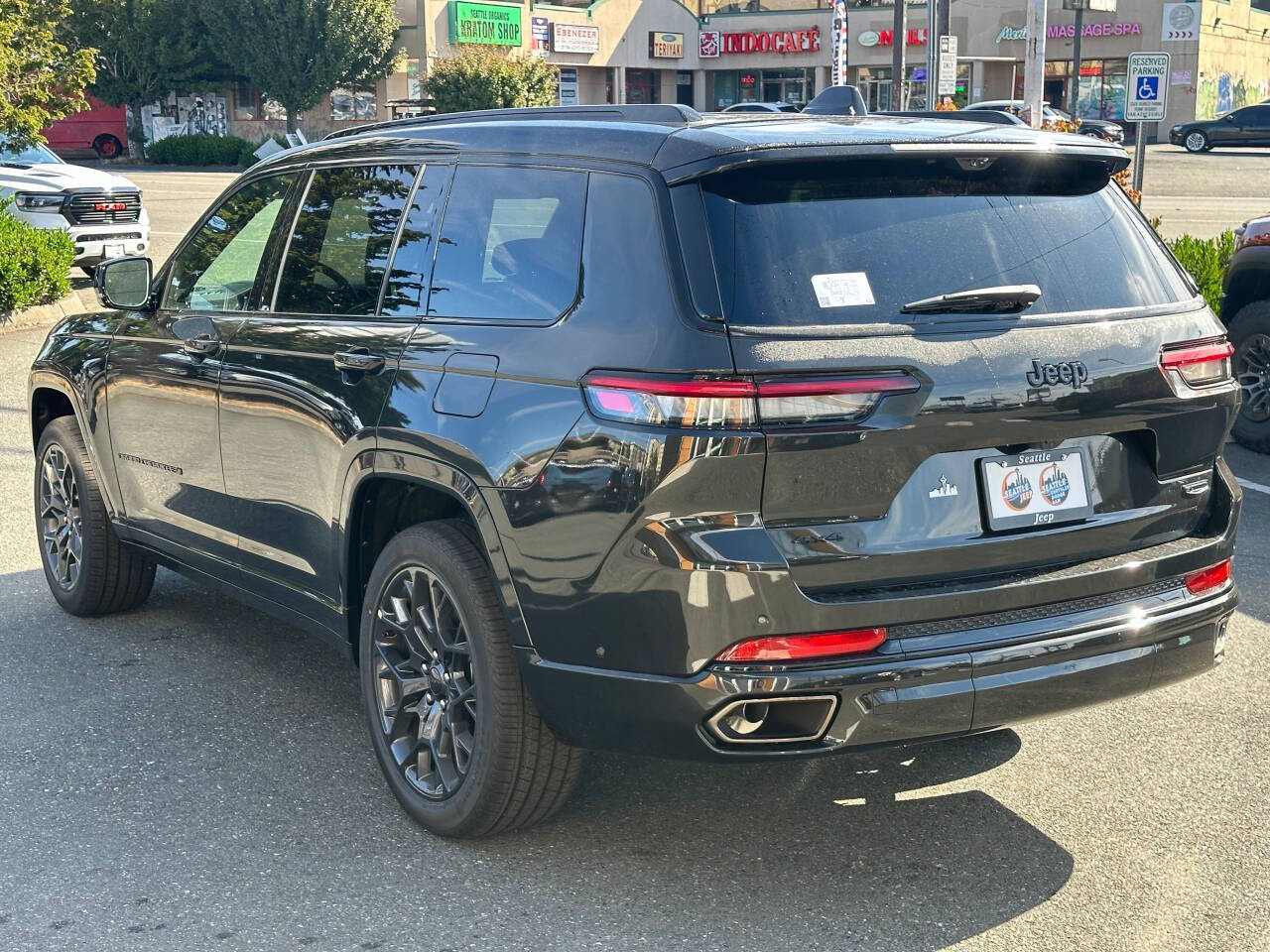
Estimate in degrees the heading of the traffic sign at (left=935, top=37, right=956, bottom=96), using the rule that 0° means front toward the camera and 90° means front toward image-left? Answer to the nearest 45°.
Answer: approximately 0°

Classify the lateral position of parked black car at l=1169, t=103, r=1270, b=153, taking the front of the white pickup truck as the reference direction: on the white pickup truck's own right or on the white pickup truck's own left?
on the white pickup truck's own left

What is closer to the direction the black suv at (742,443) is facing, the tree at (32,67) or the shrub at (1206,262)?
the tree

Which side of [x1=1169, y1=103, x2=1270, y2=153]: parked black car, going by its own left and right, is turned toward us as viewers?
left

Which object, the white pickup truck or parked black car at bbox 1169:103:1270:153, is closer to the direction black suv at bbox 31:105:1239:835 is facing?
the white pickup truck

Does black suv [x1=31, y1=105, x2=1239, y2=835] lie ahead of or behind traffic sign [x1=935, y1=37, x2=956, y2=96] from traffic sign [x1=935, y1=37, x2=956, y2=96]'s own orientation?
ahead

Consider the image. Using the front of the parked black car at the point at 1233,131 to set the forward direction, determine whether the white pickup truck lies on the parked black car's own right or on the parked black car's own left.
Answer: on the parked black car's own left

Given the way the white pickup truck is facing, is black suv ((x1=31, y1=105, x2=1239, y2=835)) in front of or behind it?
in front
